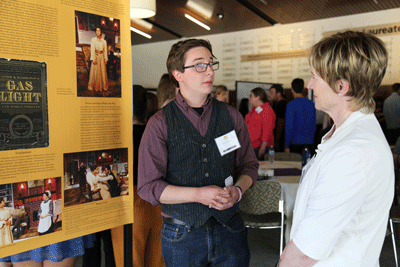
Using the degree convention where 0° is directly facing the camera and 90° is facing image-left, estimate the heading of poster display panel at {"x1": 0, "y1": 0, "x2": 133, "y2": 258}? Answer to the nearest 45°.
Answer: approximately 315°

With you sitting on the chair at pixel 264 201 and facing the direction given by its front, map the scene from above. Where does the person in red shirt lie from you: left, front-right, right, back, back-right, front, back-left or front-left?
front

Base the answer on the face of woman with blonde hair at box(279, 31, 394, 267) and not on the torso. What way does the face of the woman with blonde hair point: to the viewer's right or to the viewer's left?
to the viewer's left

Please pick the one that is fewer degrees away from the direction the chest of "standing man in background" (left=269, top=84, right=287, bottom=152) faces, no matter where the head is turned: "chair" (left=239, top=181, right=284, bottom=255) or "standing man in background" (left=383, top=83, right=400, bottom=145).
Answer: the chair

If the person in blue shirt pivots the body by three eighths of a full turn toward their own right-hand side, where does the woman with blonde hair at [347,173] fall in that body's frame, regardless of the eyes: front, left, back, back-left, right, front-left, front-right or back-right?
front-right

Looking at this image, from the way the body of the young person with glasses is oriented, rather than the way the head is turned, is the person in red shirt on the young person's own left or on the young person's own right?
on the young person's own left

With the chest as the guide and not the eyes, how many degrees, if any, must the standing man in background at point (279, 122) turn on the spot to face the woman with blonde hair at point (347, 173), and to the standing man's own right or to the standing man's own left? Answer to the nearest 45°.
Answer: approximately 90° to the standing man's own left

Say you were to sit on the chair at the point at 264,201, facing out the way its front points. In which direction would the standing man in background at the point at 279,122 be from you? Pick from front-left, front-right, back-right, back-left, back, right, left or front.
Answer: front

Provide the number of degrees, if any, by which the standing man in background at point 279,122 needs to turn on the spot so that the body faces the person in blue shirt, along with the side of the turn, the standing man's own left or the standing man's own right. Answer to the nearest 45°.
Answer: approximately 90° to the standing man's own left
